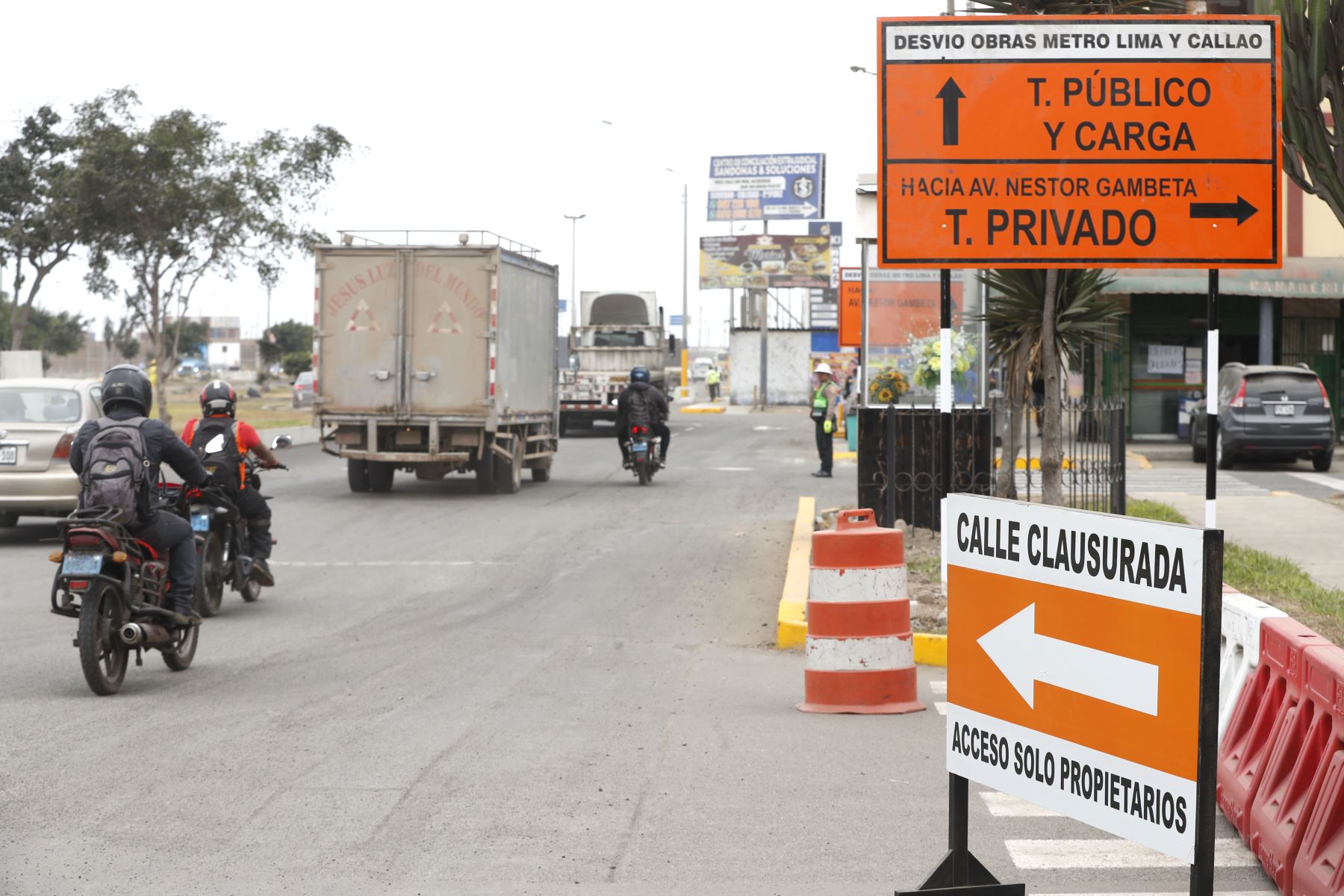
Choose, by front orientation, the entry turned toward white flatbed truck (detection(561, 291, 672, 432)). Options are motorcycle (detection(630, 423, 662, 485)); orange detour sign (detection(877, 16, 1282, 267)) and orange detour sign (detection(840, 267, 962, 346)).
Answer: the motorcycle

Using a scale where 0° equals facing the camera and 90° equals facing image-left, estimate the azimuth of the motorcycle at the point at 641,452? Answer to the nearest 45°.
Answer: approximately 180°

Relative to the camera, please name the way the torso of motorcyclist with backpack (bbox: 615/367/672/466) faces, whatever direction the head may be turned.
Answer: away from the camera

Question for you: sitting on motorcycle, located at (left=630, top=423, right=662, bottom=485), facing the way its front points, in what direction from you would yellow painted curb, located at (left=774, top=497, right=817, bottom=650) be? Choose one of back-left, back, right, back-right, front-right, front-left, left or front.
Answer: back

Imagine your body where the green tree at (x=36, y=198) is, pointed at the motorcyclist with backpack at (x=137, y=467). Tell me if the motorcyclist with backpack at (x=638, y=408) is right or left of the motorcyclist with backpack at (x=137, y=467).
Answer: left

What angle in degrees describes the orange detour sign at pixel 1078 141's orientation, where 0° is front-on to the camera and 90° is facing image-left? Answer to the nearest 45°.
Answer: approximately 0°

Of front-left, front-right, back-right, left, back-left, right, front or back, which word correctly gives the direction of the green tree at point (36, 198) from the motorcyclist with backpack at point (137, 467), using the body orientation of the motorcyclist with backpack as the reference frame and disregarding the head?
front-left

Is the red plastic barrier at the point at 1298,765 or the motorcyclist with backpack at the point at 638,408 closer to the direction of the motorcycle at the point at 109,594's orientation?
the motorcyclist with backpack

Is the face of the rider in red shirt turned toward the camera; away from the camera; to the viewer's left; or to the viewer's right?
away from the camera

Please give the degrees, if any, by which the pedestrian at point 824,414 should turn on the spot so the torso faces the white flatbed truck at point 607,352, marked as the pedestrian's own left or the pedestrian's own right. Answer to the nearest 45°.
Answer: approximately 90° to the pedestrian's own right

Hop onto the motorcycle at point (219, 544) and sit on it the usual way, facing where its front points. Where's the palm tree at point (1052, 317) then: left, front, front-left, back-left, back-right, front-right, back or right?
front-right

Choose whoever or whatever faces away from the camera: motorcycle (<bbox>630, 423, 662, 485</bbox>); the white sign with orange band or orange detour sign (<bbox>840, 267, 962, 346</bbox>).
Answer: the motorcycle

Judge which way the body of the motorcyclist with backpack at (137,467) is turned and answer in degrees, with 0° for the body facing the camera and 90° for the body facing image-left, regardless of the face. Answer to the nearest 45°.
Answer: approximately 225°

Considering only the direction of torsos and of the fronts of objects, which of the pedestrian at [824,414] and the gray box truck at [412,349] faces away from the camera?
the gray box truck

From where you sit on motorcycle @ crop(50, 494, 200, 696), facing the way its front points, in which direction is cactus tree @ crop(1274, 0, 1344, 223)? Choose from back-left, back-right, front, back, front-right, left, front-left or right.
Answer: front-right
